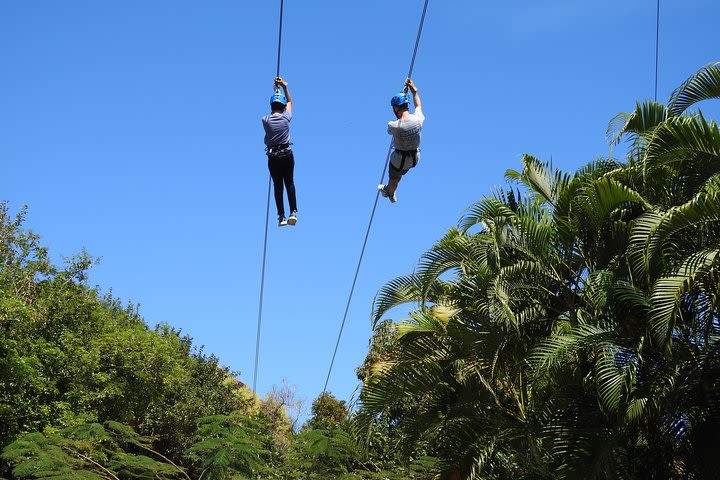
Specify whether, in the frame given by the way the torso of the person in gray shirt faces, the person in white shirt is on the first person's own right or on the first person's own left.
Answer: on the first person's own right

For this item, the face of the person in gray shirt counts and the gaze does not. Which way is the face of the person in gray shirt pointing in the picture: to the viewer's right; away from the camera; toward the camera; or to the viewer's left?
away from the camera

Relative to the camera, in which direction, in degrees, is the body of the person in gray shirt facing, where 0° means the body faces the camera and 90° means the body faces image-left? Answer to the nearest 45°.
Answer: approximately 180°

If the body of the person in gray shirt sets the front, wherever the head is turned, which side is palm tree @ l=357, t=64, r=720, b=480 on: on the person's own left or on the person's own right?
on the person's own right
